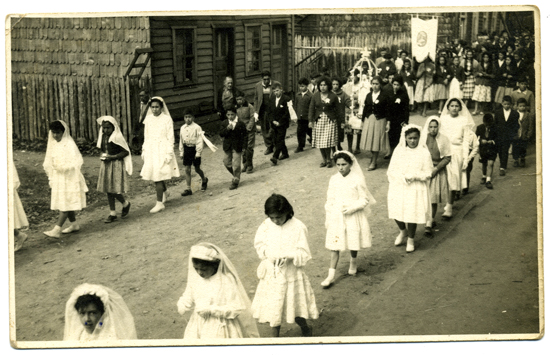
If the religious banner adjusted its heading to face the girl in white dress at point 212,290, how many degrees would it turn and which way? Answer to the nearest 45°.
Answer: approximately 45° to its right

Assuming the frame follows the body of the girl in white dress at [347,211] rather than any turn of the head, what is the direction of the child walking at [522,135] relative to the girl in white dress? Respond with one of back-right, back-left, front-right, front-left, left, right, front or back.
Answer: back-left

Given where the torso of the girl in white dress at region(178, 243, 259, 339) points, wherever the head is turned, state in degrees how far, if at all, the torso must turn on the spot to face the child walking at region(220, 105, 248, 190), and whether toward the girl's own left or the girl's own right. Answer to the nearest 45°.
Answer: approximately 135° to the girl's own right

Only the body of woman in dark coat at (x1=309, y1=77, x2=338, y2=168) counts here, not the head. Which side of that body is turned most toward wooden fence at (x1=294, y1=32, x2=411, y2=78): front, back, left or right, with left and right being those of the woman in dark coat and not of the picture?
back
